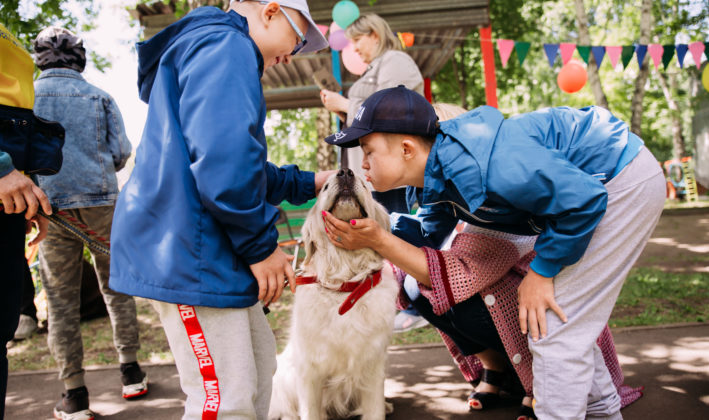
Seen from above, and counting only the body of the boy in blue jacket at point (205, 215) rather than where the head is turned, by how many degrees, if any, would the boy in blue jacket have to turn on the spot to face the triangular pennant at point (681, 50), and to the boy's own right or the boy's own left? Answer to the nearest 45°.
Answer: approximately 45° to the boy's own left

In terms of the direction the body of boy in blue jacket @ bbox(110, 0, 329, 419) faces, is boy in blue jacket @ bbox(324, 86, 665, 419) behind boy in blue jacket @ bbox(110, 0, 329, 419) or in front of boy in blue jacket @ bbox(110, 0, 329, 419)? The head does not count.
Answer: in front

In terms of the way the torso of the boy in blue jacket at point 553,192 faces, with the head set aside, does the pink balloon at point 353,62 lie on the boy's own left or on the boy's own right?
on the boy's own right

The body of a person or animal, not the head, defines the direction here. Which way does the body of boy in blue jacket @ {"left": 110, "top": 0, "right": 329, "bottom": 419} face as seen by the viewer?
to the viewer's right

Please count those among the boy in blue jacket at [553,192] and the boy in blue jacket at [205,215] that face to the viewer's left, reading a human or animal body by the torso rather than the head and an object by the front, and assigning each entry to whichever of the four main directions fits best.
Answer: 1

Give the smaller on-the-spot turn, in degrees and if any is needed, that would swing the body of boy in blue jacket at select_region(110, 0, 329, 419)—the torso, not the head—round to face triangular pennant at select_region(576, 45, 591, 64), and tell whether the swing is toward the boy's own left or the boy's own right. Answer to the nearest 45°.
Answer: approximately 45° to the boy's own left

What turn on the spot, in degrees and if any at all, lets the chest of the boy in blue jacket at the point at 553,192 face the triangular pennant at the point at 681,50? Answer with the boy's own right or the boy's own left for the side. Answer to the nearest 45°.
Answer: approximately 90° to the boy's own right

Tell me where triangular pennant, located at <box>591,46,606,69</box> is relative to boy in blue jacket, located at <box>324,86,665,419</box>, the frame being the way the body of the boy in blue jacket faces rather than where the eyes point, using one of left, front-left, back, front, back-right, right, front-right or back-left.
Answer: right

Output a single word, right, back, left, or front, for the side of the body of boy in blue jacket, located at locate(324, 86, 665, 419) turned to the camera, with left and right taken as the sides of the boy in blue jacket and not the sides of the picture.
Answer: left

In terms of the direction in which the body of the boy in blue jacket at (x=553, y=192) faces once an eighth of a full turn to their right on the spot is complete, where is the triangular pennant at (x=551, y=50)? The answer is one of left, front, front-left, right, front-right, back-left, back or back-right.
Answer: front-right

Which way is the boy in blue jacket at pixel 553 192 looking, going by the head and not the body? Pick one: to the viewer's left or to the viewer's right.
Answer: to the viewer's left
